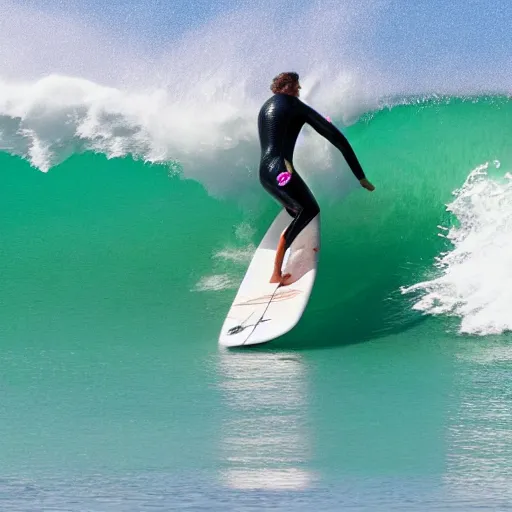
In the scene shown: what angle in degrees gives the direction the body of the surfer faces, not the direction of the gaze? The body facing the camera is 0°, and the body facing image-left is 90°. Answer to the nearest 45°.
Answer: approximately 225°

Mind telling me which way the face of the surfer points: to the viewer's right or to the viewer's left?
to the viewer's right
